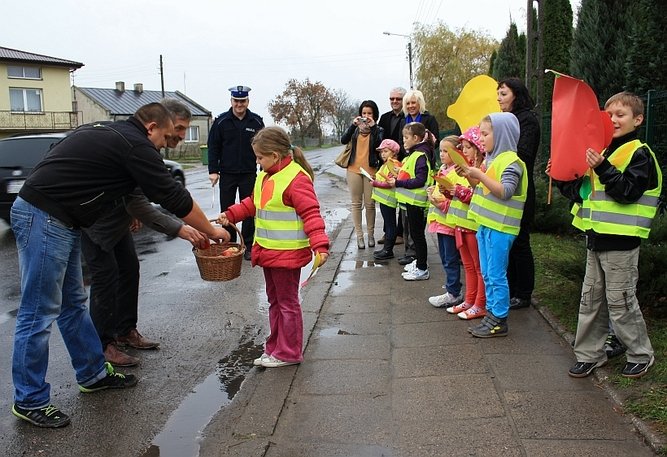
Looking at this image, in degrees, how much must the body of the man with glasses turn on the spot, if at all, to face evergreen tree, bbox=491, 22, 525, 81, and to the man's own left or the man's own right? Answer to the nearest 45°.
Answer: approximately 180°

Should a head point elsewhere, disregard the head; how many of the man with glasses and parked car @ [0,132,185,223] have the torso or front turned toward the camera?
1

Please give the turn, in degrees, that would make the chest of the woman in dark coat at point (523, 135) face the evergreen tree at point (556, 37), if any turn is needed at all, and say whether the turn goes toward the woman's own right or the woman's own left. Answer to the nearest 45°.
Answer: approximately 90° to the woman's own right

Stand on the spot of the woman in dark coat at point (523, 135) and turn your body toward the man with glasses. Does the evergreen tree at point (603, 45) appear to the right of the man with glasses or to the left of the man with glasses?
right

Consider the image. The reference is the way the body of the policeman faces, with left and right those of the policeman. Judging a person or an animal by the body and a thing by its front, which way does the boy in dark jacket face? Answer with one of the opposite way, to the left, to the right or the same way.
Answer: to the right

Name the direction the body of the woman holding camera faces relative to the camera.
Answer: toward the camera

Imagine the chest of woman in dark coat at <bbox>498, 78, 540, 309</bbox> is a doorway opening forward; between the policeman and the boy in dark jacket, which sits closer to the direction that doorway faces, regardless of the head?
the policeman

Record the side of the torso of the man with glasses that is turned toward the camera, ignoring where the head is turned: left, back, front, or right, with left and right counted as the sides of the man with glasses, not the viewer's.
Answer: front

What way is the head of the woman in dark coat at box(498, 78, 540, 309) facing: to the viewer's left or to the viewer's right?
to the viewer's left

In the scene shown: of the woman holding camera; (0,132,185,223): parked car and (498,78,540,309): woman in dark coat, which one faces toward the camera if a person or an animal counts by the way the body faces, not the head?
the woman holding camera

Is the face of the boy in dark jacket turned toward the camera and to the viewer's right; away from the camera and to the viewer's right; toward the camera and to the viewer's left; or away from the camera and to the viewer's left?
toward the camera and to the viewer's left

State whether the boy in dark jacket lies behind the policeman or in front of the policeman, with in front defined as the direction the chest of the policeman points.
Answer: in front

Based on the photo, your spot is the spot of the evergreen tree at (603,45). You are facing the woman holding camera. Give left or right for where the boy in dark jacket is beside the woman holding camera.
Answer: left

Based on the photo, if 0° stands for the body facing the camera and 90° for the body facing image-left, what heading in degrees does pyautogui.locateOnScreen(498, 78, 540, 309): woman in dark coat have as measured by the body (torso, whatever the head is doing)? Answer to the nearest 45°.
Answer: approximately 90°

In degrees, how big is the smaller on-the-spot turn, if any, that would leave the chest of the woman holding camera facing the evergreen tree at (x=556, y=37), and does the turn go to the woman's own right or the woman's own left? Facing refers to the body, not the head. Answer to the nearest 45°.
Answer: approximately 135° to the woman's own left
